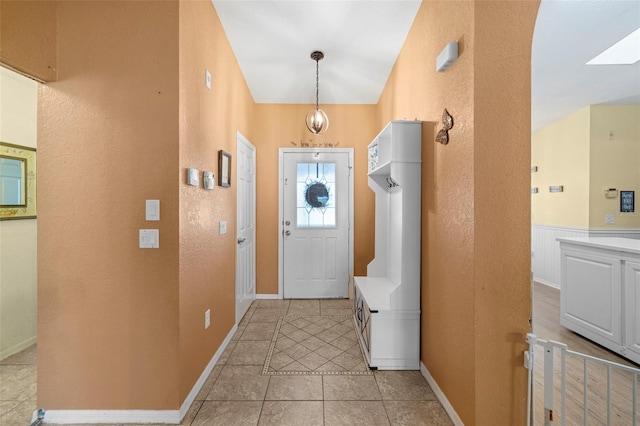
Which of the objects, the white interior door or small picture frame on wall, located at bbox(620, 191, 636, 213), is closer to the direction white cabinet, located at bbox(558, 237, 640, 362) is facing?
the white interior door

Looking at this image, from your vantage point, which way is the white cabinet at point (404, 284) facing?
to the viewer's left

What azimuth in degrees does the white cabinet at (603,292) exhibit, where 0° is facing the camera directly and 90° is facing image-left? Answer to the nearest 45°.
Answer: approximately 45°

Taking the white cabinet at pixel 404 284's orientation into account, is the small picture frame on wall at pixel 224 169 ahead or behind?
ahead

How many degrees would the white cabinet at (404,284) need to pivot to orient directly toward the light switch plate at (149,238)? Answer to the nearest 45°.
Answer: approximately 45° to its left

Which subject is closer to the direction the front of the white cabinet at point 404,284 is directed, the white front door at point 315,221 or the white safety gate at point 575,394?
the white front door

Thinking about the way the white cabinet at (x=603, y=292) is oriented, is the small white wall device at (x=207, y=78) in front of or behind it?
in front

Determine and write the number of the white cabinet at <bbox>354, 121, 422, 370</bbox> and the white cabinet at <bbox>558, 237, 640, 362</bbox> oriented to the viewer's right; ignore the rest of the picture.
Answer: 0

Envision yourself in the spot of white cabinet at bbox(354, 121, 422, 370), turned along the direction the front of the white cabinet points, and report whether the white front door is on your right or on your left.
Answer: on your right

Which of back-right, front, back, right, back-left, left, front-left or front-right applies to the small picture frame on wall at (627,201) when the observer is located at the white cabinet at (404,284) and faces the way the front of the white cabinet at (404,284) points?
back-right
